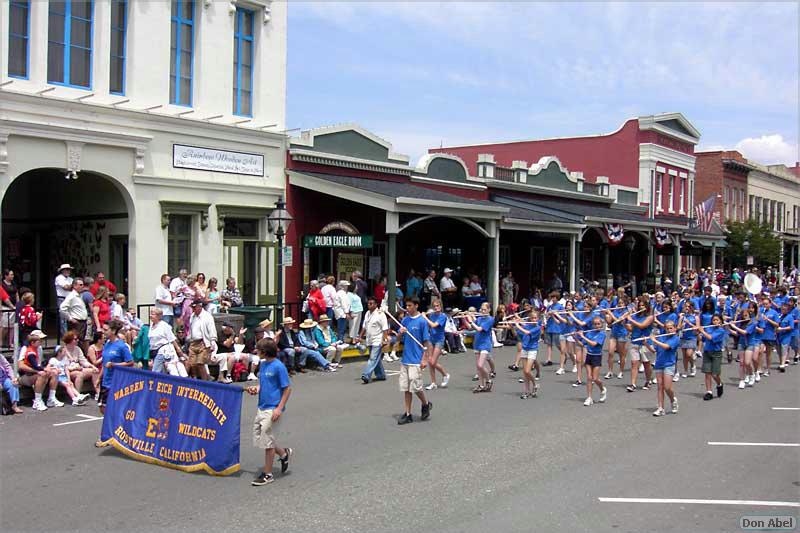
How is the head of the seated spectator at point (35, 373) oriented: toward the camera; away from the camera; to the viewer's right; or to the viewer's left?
to the viewer's right

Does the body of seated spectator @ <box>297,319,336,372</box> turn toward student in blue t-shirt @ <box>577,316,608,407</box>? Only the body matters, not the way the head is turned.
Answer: yes

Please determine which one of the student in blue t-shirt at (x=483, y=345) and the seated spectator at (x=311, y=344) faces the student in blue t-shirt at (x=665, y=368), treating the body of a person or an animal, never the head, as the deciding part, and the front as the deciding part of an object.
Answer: the seated spectator

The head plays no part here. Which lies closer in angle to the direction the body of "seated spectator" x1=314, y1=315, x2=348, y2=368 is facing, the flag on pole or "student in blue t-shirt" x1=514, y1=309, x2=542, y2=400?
the student in blue t-shirt

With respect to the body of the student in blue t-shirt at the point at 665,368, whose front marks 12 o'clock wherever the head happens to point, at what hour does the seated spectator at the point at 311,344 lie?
The seated spectator is roughly at 2 o'clock from the student in blue t-shirt.

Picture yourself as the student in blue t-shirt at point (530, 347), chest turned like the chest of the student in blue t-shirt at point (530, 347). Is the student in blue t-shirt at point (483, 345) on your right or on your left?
on your right

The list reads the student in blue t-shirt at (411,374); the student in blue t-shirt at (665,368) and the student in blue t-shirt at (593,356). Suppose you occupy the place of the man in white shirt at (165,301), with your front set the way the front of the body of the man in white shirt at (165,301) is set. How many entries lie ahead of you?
3

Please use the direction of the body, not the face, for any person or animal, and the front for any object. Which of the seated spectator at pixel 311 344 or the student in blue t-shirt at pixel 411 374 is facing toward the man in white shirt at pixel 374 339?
the seated spectator

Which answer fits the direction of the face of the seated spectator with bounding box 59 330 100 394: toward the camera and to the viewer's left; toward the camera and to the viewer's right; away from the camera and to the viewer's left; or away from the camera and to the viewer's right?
toward the camera and to the viewer's right

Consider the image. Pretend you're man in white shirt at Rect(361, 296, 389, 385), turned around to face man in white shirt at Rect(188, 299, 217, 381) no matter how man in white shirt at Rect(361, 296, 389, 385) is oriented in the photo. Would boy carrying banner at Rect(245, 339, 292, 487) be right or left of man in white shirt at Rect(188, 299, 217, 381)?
left

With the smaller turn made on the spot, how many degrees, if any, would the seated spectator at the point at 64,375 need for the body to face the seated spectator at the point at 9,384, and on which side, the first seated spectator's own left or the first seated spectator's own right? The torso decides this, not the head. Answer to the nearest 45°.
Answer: approximately 90° to the first seated spectator's own right

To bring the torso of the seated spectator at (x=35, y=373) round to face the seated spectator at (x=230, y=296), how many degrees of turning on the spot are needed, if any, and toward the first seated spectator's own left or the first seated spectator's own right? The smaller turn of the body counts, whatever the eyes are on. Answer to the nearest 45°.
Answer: approximately 90° to the first seated spectator's own left

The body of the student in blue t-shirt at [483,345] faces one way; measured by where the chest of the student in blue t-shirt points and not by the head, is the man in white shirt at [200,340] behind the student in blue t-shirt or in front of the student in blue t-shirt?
in front
